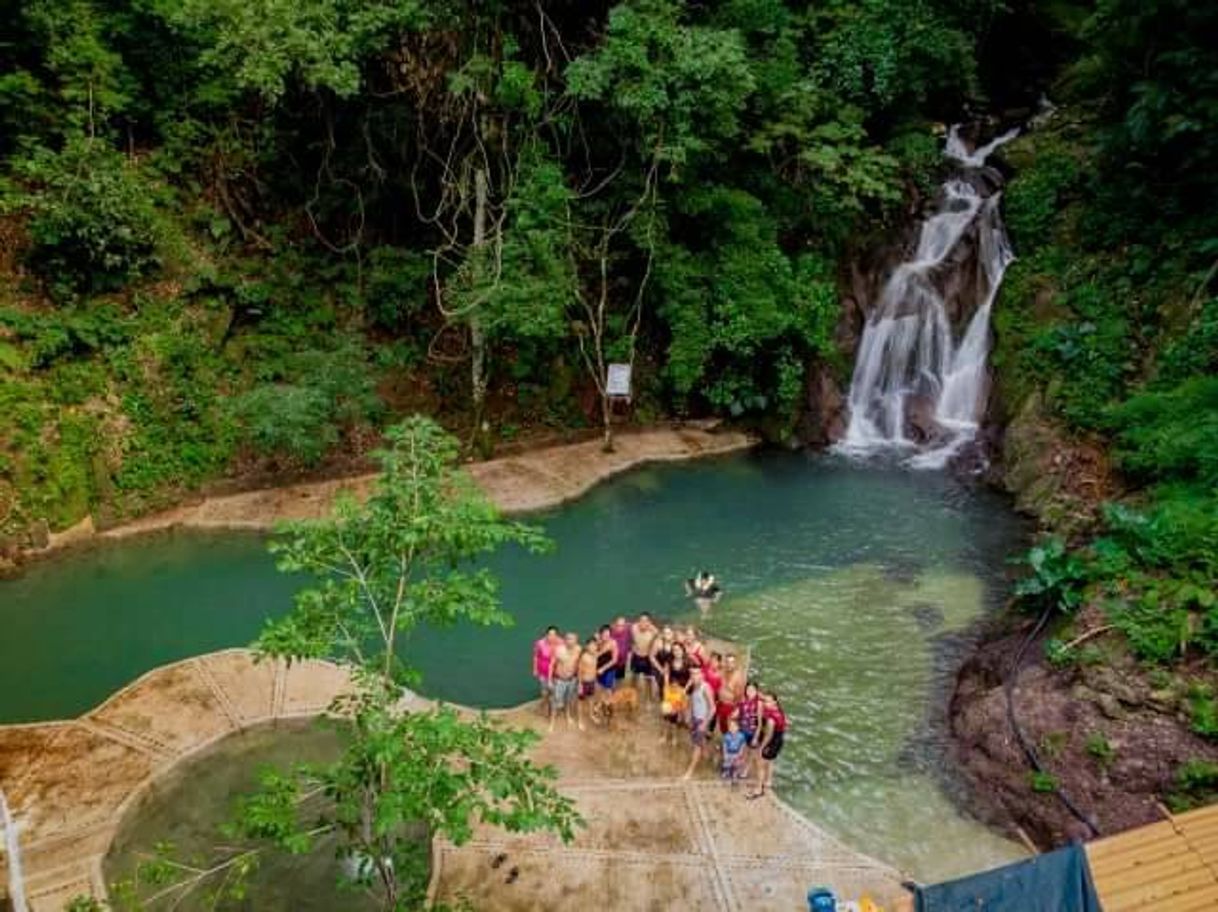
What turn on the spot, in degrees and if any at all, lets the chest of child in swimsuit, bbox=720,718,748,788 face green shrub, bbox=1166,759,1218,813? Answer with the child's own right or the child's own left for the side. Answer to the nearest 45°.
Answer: approximately 90° to the child's own left

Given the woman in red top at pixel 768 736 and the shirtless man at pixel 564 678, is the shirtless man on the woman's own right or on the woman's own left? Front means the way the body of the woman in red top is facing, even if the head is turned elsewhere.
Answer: on the woman's own right

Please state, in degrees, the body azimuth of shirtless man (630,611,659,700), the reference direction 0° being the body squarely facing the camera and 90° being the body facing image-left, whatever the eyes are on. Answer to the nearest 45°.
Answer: approximately 0°

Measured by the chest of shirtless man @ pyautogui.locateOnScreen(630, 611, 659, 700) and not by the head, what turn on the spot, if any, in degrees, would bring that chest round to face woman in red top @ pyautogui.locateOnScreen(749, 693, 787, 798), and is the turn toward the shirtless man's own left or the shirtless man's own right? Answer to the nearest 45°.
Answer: approximately 45° to the shirtless man's own left

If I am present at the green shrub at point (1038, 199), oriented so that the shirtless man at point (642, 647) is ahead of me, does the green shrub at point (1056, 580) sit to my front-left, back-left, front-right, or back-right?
front-left

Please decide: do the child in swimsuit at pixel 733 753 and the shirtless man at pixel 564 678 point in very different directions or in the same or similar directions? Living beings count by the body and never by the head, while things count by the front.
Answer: same or similar directions

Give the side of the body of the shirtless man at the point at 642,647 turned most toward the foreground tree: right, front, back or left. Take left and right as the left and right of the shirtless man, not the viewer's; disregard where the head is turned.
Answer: front

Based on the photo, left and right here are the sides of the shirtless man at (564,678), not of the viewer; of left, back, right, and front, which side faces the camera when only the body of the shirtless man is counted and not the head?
front

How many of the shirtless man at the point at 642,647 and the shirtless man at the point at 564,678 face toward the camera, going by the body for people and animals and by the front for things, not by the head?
2

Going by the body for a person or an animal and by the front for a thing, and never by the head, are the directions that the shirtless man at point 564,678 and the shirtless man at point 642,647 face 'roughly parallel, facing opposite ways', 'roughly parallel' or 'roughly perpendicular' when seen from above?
roughly parallel

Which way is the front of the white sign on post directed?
toward the camera

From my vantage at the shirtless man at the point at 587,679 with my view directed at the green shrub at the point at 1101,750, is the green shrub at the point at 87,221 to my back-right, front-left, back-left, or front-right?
back-left

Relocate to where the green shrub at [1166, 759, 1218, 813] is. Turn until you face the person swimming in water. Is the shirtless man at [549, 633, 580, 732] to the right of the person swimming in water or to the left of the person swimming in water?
left

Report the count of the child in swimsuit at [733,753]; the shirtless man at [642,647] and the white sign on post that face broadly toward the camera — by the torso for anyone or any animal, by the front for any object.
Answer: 3

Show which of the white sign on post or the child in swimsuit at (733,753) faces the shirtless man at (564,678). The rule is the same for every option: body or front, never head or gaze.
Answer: the white sign on post

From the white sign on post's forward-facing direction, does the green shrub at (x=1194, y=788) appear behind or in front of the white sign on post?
in front

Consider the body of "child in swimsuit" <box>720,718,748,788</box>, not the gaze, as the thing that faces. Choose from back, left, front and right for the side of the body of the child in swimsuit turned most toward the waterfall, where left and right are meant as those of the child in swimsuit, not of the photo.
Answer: back
